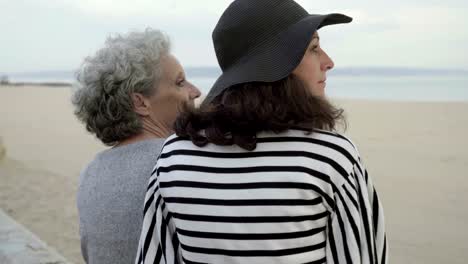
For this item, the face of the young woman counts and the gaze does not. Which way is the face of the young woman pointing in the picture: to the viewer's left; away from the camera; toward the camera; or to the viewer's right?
to the viewer's right

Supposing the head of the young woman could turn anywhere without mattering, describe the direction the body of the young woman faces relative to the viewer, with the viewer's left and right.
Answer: facing away from the viewer

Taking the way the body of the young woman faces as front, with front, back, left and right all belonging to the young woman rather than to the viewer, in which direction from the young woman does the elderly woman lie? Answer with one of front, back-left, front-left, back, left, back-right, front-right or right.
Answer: front-left

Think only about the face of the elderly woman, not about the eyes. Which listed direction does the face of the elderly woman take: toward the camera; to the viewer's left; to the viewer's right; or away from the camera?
to the viewer's right
